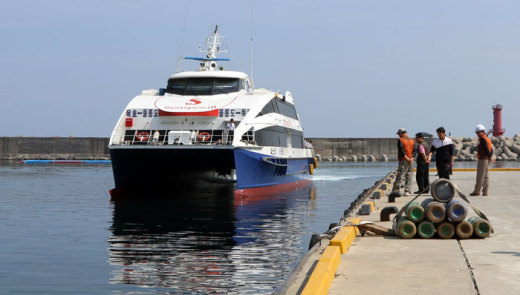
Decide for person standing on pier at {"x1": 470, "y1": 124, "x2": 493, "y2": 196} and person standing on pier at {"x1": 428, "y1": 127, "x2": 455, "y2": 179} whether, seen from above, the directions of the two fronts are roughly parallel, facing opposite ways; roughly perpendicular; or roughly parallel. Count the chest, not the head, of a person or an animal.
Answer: roughly perpendicular

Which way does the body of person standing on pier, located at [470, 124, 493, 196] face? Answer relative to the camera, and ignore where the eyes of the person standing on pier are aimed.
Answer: to the viewer's left

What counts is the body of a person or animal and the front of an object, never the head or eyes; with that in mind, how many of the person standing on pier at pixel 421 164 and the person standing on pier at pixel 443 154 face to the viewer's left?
1

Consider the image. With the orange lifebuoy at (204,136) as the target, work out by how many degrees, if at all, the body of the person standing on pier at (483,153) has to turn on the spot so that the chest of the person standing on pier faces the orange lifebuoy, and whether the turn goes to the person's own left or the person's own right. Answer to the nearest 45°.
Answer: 0° — they already face it
